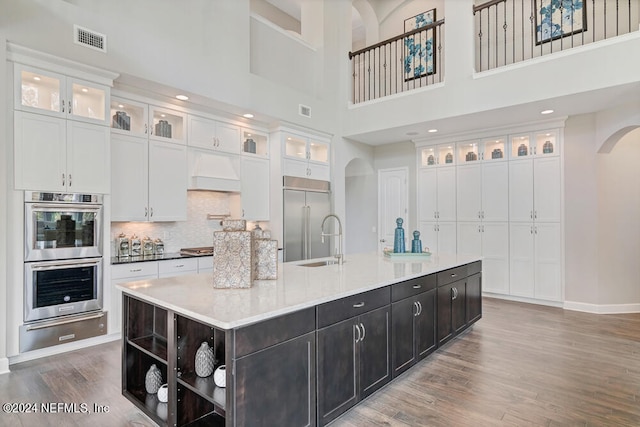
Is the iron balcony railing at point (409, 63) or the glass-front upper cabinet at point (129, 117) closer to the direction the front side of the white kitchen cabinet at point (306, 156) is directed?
the iron balcony railing

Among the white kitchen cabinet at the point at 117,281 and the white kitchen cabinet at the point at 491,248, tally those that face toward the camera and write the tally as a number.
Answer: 2

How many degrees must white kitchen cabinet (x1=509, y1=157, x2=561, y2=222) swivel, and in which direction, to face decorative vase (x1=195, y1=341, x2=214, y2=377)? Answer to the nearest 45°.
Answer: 0° — it already faces it

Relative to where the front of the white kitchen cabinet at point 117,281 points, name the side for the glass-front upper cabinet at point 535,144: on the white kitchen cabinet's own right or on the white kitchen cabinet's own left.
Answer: on the white kitchen cabinet's own left

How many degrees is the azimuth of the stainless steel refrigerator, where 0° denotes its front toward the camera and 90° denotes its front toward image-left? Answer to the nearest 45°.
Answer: approximately 315°

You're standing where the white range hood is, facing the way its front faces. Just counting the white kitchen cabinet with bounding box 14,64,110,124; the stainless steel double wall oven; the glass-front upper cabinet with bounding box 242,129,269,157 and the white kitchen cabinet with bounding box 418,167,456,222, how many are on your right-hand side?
2
